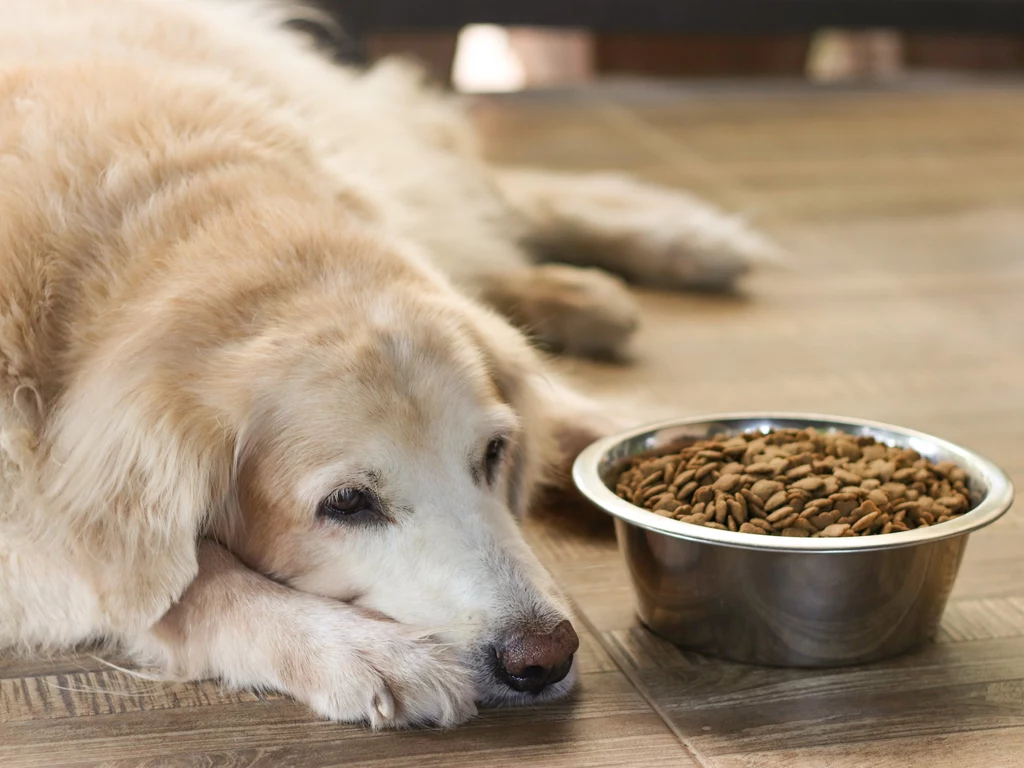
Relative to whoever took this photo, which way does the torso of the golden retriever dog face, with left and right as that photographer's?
facing the viewer and to the right of the viewer

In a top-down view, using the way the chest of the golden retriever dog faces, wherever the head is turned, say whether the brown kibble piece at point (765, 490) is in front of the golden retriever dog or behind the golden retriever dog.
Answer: in front

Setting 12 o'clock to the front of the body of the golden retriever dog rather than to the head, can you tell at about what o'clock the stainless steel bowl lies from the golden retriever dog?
The stainless steel bowl is roughly at 11 o'clock from the golden retriever dog.

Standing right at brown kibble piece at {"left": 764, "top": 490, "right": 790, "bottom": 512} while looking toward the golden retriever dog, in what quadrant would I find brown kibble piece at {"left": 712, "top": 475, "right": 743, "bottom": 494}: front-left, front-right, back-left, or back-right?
front-right

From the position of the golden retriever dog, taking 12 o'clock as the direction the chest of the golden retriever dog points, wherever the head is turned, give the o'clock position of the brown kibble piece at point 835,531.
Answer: The brown kibble piece is roughly at 11 o'clock from the golden retriever dog.

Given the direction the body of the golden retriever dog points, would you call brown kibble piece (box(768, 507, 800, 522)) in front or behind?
in front

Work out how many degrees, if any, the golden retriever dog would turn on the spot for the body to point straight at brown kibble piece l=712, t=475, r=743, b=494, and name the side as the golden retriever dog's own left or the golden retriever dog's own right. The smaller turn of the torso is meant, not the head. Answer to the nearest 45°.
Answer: approximately 45° to the golden retriever dog's own left
